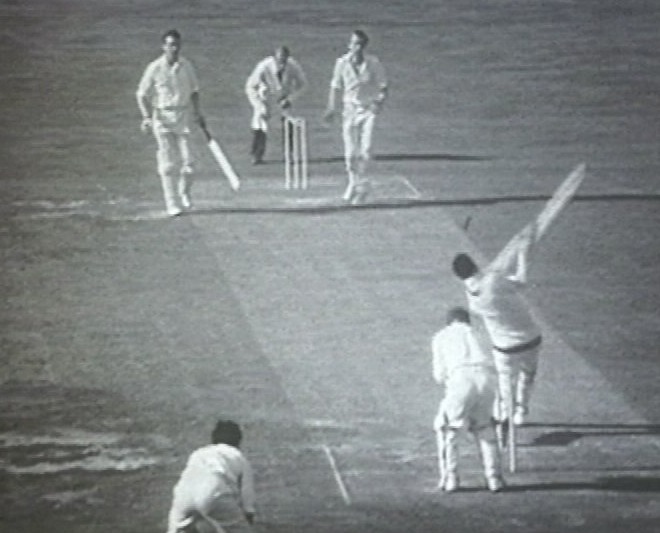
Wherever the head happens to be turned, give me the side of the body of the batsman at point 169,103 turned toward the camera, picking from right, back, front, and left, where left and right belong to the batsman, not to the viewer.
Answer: front

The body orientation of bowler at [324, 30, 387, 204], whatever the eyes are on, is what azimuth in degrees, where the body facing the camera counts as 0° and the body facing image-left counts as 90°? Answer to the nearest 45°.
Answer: approximately 0°

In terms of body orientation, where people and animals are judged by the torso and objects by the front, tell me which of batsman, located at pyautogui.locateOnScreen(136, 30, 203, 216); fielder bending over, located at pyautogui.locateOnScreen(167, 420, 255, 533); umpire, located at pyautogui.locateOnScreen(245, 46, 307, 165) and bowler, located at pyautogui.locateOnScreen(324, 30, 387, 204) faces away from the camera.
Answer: fielder bending over, located at pyautogui.locateOnScreen(167, 420, 255, 533)

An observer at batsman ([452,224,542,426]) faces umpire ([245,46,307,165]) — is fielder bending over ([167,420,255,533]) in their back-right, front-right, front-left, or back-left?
back-left

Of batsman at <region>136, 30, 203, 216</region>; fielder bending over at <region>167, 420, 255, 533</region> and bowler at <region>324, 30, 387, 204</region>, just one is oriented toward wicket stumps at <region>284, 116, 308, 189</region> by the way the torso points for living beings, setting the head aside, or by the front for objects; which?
the fielder bending over

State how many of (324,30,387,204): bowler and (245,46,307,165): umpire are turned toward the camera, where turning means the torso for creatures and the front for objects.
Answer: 2

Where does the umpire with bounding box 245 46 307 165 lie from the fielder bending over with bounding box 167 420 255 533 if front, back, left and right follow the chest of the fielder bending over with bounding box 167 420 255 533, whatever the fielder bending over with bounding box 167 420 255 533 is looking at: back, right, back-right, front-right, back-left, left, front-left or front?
front

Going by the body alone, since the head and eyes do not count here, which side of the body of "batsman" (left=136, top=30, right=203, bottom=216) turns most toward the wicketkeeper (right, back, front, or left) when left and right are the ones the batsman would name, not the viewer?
front

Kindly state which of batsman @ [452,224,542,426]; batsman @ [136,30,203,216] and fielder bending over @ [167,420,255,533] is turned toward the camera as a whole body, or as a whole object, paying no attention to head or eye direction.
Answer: batsman @ [136,30,203,216]

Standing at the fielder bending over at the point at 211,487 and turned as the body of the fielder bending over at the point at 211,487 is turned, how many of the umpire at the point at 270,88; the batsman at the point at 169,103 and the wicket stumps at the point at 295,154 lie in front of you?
3

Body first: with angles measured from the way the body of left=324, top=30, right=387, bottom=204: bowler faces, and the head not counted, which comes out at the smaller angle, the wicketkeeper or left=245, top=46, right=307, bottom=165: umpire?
the wicketkeeper

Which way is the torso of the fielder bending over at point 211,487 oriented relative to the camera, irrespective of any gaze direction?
away from the camera
